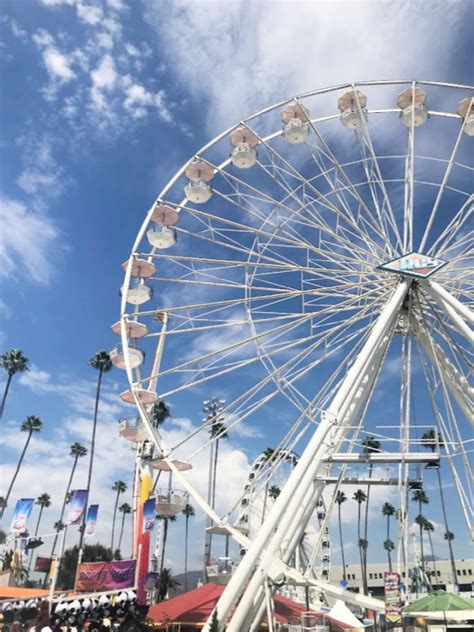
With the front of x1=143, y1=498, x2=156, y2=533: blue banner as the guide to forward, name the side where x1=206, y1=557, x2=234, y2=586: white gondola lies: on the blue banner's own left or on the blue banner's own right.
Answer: on the blue banner's own left

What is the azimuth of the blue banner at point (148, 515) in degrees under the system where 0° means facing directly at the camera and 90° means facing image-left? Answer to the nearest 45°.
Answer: approximately 0°

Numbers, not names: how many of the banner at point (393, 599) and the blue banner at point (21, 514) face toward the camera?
2

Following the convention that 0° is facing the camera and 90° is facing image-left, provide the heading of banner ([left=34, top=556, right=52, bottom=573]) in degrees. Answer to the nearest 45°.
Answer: approximately 0°

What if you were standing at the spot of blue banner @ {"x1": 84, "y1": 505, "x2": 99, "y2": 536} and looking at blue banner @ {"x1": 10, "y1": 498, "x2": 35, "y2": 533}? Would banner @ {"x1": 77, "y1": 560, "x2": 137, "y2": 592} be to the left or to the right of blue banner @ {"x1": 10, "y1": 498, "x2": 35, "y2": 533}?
left

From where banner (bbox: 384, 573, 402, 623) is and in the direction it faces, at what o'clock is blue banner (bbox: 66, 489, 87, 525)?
The blue banner is roughly at 4 o'clock from the banner.

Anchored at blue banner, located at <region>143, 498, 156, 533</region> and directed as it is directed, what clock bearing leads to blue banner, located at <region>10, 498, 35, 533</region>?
blue banner, located at <region>10, 498, 35, 533</region> is roughly at 4 o'clock from blue banner, located at <region>143, 498, 156, 533</region>.

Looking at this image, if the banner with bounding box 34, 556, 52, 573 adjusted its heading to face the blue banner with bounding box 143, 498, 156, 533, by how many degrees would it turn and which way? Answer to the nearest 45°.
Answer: approximately 45° to its left
